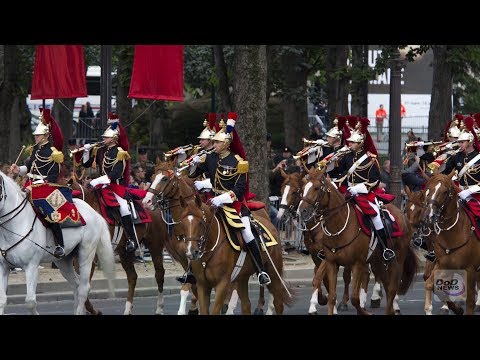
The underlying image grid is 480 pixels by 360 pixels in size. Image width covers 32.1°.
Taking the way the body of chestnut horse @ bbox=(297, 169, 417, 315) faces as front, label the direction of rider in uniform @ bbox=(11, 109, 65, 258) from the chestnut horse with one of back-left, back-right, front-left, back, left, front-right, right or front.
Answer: front-right

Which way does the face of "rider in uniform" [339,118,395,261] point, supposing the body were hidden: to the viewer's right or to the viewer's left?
to the viewer's left

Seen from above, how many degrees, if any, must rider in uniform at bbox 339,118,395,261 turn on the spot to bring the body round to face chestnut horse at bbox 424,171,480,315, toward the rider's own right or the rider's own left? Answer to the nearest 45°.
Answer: approximately 90° to the rider's own left

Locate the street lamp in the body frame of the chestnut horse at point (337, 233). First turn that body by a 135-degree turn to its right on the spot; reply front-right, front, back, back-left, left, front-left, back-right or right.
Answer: front

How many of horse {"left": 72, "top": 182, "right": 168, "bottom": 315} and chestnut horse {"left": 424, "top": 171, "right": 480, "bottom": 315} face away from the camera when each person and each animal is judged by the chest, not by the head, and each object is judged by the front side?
0

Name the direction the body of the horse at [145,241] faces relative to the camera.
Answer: to the viewer's left

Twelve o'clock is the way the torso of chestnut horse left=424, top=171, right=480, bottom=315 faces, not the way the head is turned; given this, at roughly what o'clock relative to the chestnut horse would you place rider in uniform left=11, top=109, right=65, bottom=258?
The rider in uniform is roughly at 1 o'clock from the chestnut horse.

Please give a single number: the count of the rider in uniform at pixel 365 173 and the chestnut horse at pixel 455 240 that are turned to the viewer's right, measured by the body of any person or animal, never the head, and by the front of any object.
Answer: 0

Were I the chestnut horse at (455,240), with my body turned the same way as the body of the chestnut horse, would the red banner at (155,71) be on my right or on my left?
on my right

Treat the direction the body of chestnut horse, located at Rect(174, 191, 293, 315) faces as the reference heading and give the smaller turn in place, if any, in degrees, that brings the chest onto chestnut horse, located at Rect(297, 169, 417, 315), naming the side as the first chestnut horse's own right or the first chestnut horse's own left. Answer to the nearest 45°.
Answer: approximately 180°

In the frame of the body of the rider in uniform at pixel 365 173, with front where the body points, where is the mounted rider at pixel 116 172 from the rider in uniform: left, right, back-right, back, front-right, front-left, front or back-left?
front-right

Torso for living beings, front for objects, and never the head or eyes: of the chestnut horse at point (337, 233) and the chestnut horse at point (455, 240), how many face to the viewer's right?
0

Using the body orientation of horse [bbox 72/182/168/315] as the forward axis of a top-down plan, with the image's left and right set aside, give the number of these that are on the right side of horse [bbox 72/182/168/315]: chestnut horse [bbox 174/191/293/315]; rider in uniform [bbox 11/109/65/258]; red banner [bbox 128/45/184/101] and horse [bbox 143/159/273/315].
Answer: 1
